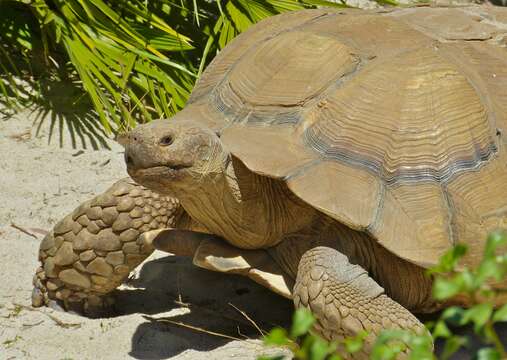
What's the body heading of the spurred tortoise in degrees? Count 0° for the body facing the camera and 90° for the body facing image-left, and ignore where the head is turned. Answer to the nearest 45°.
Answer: approximately 45°

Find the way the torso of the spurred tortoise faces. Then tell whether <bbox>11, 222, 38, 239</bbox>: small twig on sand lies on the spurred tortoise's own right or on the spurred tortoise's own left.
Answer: on the spurred tortoise's own right

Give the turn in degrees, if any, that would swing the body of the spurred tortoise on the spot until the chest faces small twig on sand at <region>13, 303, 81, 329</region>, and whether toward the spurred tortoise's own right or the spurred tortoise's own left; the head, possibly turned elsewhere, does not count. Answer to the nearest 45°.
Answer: approximately 45° to the spurred tortoise's own right

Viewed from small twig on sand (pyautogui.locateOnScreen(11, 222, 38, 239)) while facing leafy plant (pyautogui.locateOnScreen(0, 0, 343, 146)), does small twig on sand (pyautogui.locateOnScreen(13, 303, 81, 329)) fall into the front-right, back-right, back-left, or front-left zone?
back-right
